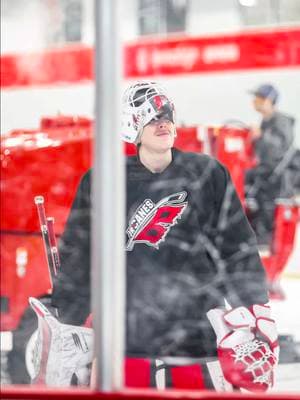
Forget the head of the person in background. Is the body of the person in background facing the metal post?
no

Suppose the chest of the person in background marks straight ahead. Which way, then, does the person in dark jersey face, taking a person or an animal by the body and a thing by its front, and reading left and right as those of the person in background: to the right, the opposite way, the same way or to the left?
to the left

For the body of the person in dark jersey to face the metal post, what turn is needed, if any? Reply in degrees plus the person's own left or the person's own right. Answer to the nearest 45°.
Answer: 0° — they already face it

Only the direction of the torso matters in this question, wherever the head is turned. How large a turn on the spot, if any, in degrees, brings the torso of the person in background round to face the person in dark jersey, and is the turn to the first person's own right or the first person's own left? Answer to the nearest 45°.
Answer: approximately 90° to the first person's own left

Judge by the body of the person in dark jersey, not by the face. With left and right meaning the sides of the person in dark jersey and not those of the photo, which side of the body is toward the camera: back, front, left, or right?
front

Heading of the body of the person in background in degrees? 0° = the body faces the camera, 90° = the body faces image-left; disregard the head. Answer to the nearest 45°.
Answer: approximately 90°

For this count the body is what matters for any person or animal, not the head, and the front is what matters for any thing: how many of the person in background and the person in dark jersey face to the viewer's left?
1
